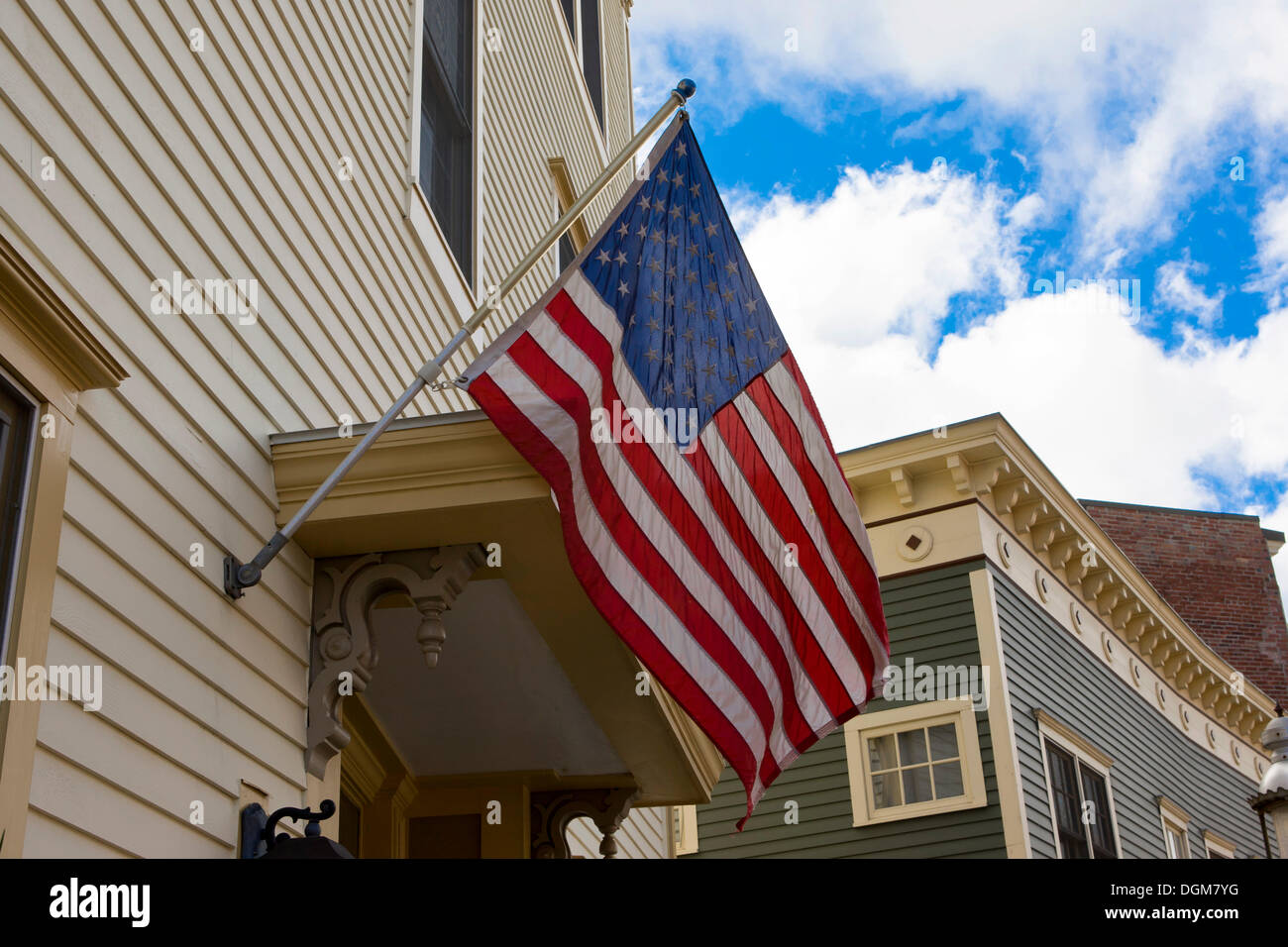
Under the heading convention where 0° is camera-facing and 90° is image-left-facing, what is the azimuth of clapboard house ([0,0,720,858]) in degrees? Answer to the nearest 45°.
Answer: approximately 315°

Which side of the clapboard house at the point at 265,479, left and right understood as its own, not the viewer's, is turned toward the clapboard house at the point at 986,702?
left

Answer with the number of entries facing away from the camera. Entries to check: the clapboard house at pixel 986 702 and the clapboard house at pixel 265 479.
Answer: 0

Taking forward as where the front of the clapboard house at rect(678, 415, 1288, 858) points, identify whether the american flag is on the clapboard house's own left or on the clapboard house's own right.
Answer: on the clapboard house's own right
